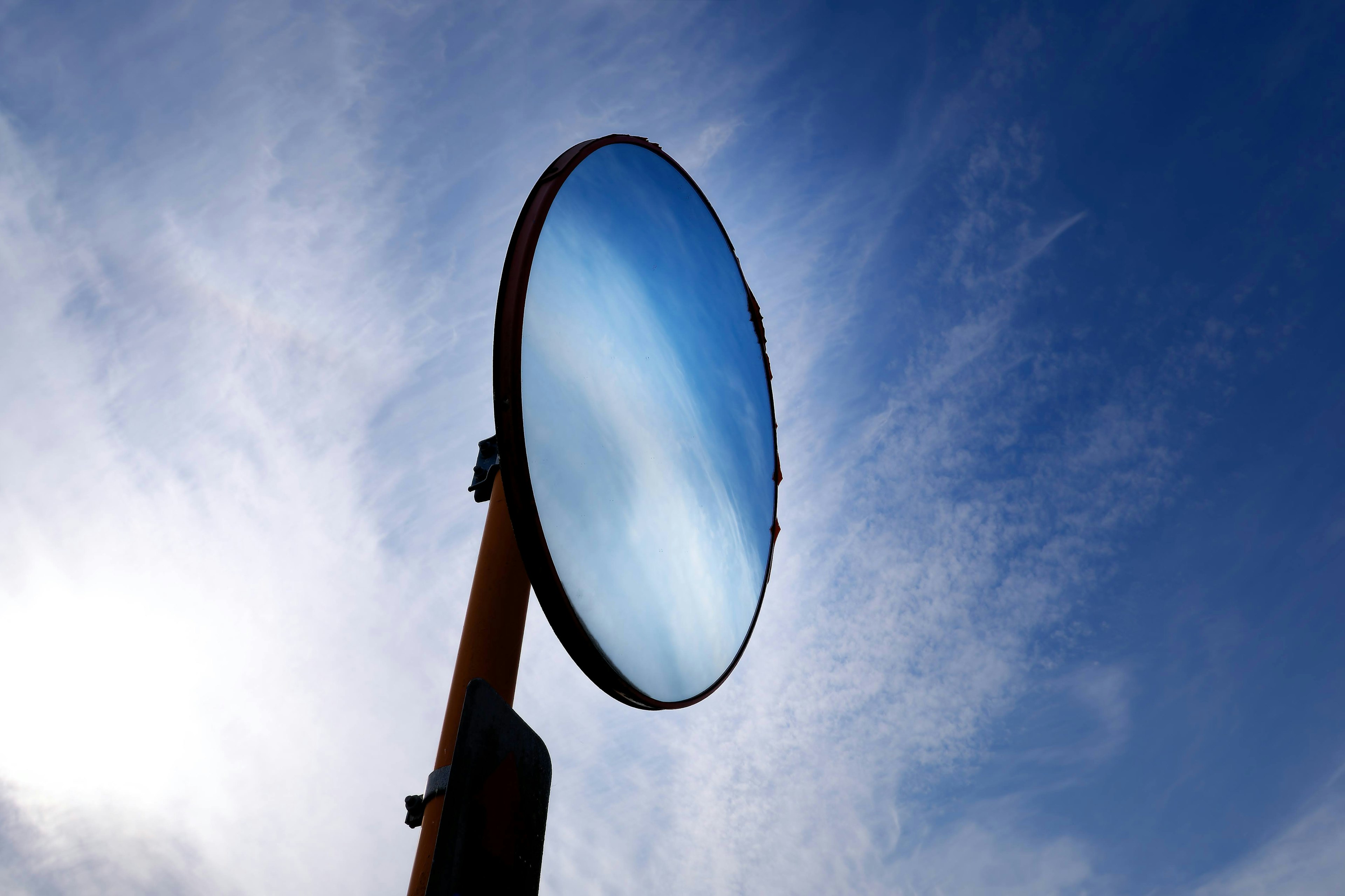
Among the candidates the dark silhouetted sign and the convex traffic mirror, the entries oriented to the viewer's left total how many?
0

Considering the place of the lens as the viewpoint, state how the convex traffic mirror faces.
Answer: facing the viewer and to the right of the viewer
